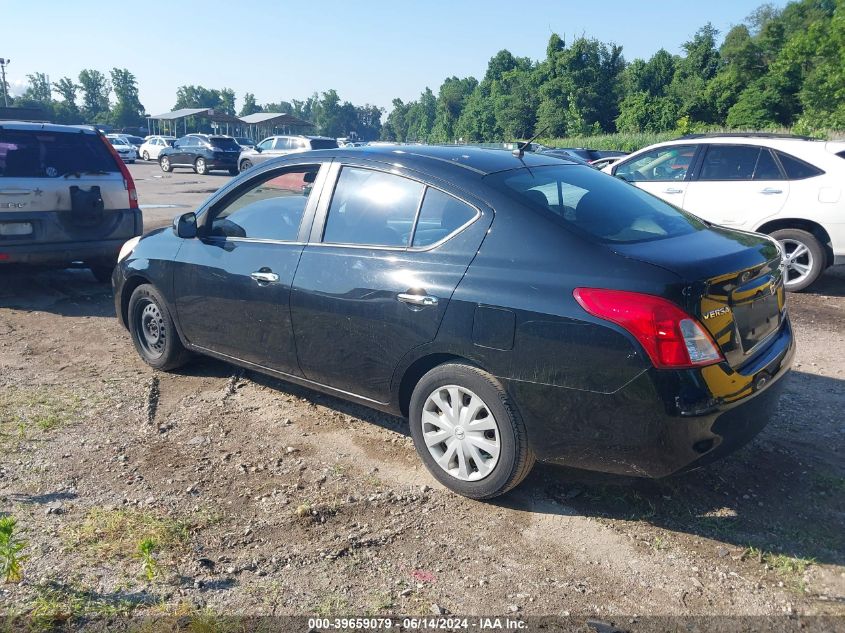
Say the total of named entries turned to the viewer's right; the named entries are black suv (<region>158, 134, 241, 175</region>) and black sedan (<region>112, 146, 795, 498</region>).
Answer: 0

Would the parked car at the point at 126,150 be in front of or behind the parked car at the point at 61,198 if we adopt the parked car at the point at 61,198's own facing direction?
in front

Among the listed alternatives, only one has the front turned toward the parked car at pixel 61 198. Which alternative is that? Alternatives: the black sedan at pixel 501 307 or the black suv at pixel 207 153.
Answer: the black sedan at pixel 501 307

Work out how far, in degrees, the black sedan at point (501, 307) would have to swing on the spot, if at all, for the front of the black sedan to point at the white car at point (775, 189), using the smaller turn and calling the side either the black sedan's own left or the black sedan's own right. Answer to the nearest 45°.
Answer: approximately 90° to the black sedan's own right

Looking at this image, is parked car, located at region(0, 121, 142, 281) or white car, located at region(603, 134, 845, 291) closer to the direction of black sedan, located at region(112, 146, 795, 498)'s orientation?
the parked car

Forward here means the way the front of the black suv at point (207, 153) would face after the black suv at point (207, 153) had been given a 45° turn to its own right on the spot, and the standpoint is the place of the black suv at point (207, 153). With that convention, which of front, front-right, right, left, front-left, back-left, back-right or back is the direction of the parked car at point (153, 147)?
front

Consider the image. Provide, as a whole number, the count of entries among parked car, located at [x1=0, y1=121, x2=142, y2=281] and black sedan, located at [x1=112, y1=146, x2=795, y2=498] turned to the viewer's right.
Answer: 0

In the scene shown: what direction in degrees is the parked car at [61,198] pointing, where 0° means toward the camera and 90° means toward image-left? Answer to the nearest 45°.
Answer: approximately 180°

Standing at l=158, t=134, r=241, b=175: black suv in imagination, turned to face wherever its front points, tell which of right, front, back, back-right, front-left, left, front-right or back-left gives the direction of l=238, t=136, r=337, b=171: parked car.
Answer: back

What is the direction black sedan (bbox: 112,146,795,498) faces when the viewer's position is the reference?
facing away from the viewer and to the left of the viewer

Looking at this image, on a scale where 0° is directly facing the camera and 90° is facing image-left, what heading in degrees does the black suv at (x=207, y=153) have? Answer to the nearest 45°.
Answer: approximately 135°

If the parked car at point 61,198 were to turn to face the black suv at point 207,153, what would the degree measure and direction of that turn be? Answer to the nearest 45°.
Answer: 0° — it already faces it
